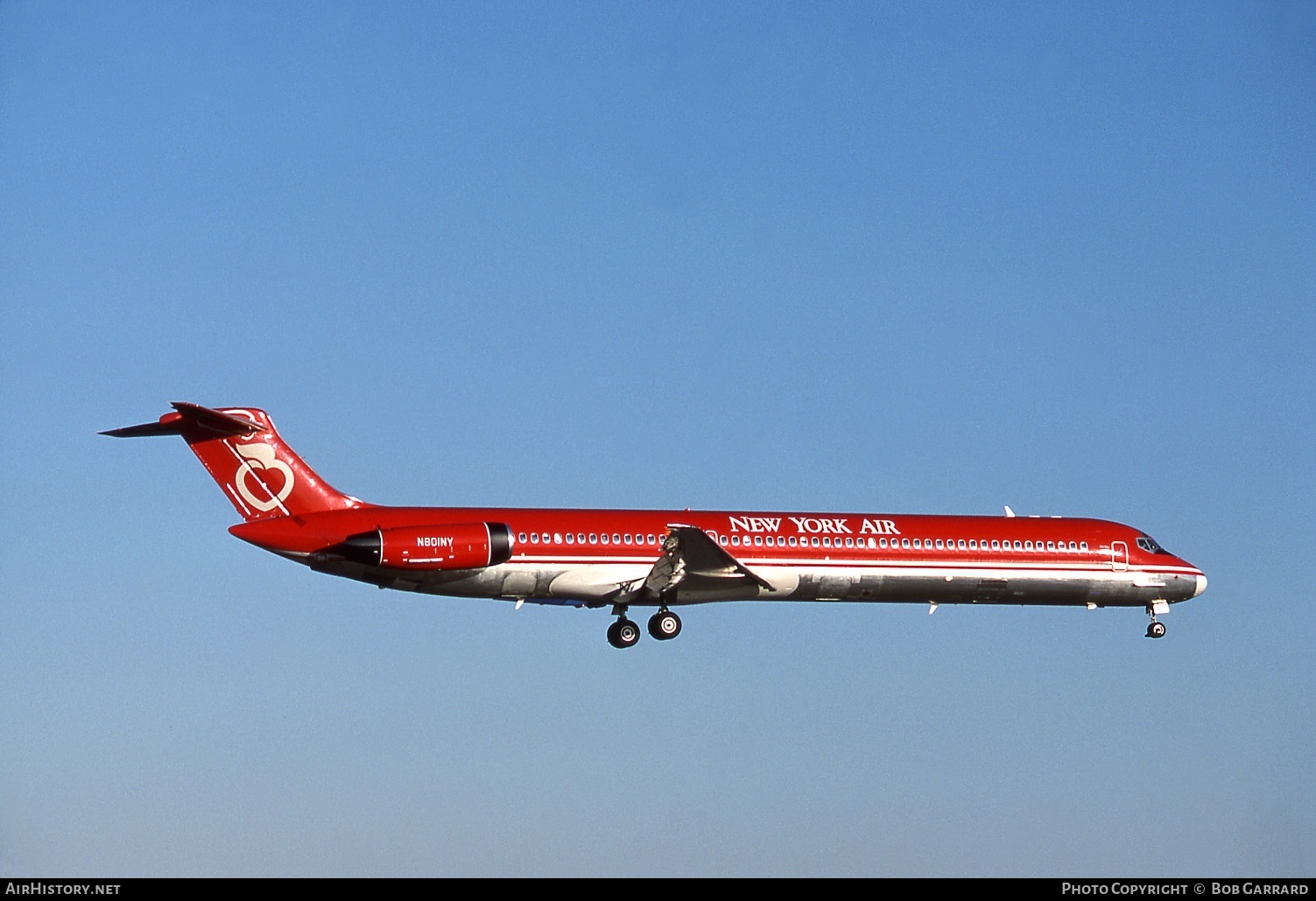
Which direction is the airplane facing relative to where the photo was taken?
to the viewer's right
